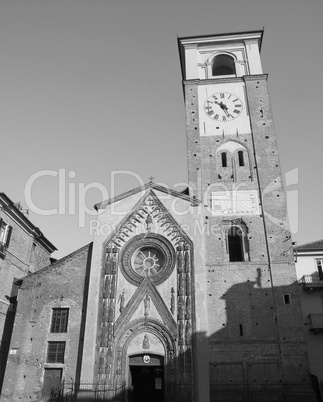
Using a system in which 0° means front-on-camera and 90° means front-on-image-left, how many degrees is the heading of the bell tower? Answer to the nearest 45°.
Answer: approximately 0°

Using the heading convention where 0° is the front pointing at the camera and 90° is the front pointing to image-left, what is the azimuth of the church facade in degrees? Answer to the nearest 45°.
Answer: approximately 0°

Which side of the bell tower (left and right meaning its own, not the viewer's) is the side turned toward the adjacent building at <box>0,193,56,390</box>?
right

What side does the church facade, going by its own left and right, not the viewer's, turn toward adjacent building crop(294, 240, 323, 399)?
left
